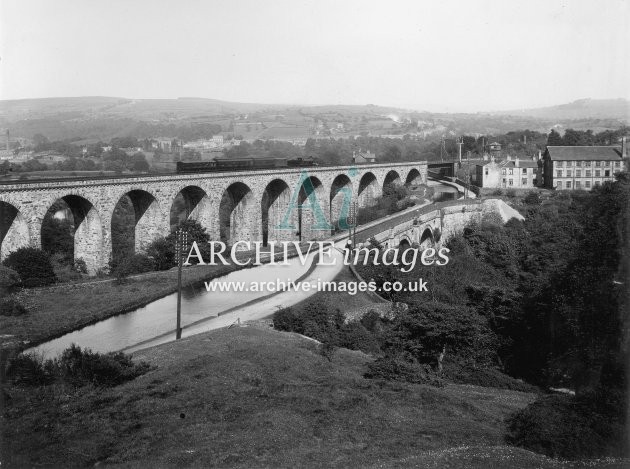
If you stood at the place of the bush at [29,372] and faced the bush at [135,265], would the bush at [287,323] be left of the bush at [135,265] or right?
right

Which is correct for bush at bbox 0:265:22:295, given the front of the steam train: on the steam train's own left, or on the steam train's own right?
on the steam train's own left

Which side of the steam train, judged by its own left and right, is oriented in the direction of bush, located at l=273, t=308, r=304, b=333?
left
